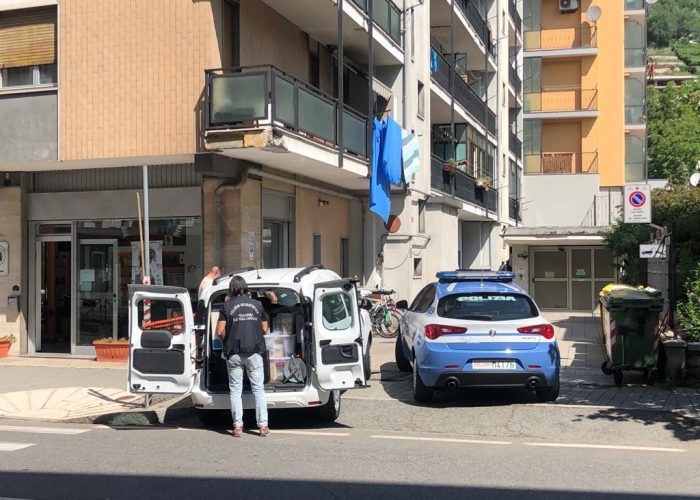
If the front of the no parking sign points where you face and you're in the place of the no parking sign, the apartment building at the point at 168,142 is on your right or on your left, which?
on your right

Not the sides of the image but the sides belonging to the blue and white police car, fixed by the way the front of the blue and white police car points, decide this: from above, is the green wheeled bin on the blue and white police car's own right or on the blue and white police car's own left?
on the blue and white police car's own right

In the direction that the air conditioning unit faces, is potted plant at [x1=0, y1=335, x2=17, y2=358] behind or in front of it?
in front

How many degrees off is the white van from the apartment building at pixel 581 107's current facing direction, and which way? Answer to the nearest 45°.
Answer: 0° — it already faces it

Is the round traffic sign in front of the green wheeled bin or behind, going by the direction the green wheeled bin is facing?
behind

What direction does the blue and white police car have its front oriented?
away from the camera

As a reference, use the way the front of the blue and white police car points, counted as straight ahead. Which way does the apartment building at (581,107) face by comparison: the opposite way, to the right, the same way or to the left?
the opposite way

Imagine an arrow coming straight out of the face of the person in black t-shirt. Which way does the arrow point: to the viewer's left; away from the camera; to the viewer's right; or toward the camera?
away from the camera

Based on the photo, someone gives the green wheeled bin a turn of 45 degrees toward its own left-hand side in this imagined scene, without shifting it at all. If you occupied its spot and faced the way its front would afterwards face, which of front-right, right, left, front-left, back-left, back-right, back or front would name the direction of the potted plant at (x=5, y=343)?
back-right

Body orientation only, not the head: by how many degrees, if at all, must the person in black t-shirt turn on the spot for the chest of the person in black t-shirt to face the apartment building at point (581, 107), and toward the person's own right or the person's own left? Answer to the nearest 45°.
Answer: approximately 45° to the person's own right
